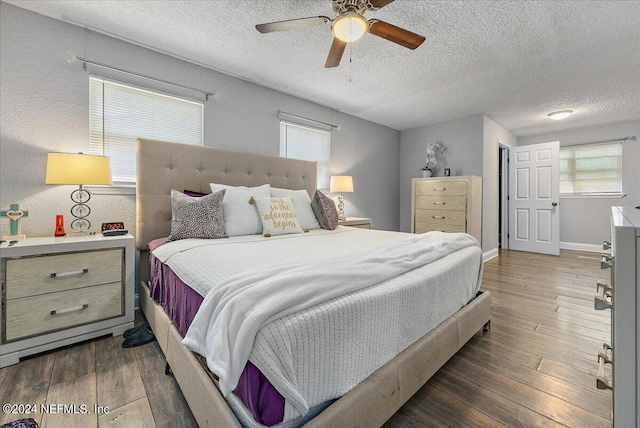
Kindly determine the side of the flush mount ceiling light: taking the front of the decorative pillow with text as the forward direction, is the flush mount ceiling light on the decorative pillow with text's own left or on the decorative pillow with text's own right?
on the decorative pillow with text's own left

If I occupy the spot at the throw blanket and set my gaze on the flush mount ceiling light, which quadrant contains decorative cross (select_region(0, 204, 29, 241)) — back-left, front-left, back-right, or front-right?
back-left

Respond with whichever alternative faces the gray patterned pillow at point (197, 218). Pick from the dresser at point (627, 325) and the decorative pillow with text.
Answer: the dresser

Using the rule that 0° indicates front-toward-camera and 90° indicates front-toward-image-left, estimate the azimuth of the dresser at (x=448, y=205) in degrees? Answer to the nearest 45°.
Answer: approximately 0°

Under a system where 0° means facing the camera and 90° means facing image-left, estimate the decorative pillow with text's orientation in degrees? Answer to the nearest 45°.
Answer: approximately 315°

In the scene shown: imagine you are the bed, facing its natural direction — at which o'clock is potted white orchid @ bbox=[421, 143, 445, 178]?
The potted white orchid is roughly at 9 o'clock from the bed.

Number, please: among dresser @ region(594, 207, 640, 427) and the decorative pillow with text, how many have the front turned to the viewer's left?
1

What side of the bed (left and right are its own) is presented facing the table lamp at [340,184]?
left

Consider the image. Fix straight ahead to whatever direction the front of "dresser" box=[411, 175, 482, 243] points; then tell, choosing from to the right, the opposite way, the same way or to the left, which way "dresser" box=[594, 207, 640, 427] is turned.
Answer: to the right

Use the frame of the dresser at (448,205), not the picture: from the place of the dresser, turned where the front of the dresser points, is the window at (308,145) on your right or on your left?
on your right

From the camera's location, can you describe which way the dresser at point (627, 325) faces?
facing to the left of the viewer
